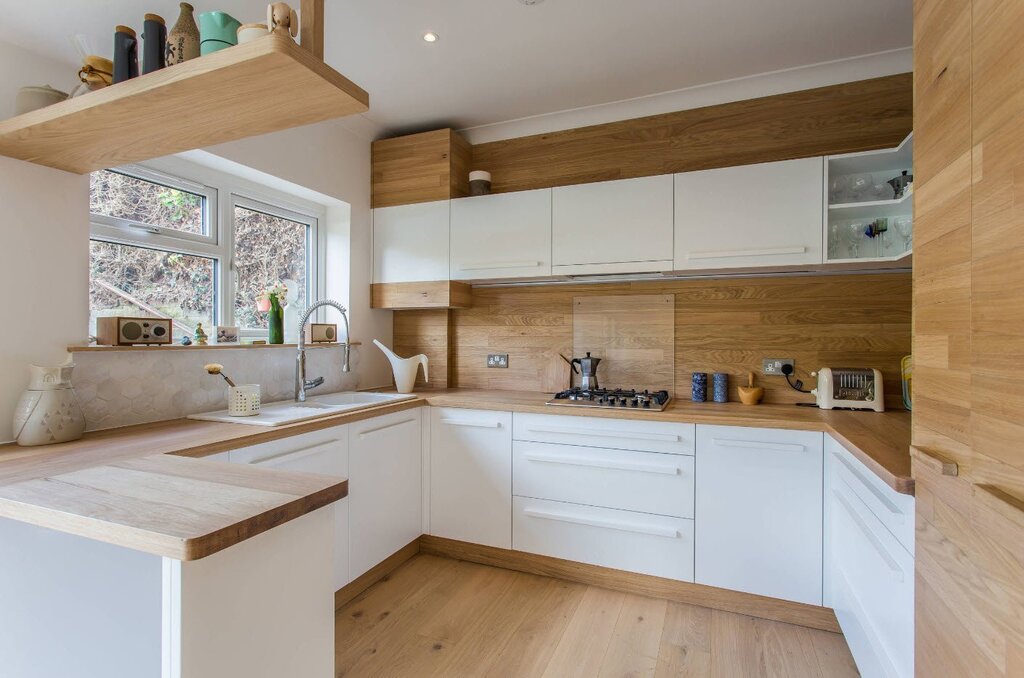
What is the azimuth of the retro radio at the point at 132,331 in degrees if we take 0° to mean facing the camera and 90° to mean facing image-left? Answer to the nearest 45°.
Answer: approximately 315°

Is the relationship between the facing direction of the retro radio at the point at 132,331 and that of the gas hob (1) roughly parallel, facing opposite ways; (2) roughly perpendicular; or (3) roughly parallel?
roughly perpendicular

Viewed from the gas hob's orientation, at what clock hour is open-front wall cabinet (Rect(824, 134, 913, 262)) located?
The open-front wall cabinet is roughly at 9 o'clock from the gas hob.

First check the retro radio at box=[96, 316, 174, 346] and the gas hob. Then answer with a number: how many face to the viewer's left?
0

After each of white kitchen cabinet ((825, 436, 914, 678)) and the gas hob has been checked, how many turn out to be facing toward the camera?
1

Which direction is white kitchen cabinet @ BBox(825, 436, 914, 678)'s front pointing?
to the viewer's left

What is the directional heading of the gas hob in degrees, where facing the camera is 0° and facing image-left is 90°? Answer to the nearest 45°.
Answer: approximately 0°

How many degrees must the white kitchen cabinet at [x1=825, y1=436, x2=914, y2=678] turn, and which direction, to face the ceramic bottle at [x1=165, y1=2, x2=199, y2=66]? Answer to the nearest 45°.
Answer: approximately 45° to its left

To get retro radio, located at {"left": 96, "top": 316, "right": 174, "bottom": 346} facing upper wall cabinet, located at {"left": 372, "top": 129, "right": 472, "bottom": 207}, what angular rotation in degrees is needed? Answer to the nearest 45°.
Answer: approximately 45° to its left

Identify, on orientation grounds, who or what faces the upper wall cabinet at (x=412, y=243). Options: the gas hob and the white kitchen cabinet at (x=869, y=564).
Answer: the white kitchen cabinet

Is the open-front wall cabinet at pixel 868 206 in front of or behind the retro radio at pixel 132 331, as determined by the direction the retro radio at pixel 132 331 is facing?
in front

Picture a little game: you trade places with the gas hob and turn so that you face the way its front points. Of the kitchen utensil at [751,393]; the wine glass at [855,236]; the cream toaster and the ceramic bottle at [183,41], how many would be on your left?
3
